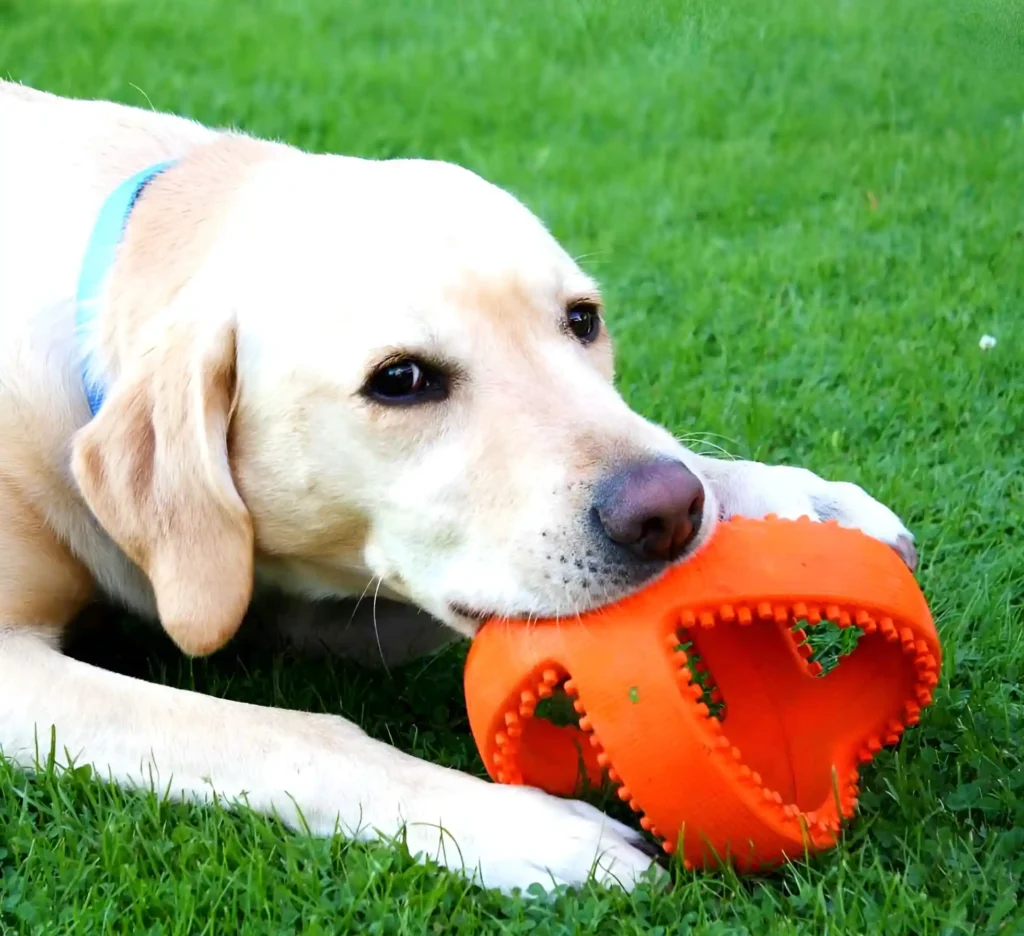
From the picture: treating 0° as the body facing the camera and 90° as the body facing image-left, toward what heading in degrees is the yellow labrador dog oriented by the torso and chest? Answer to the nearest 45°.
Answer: approximately 315°
